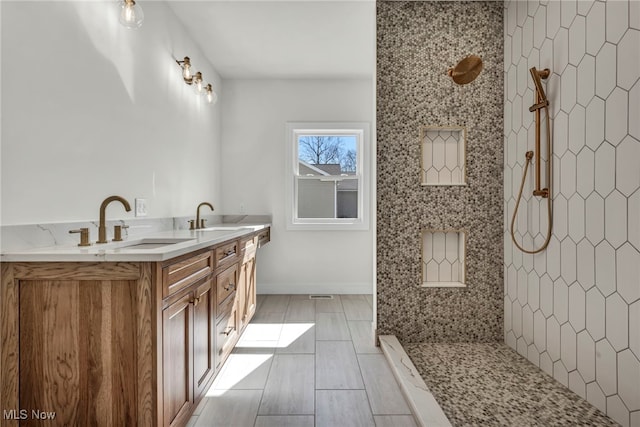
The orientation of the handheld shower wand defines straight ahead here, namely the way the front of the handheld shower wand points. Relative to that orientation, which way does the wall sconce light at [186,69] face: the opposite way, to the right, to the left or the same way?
the opposite way

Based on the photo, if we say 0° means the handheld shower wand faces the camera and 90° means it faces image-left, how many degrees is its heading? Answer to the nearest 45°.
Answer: approximately 45°

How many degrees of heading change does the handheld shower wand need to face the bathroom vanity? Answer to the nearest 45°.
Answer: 0° — it already faces it

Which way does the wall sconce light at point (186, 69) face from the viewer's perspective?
to the viewer's right

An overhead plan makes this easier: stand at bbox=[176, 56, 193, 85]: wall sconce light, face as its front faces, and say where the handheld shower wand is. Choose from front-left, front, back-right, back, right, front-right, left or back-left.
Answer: front-right

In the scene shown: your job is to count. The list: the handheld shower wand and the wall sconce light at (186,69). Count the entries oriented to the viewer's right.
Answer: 1

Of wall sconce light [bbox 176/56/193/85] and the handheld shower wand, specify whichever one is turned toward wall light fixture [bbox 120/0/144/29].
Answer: the handheld shower wand

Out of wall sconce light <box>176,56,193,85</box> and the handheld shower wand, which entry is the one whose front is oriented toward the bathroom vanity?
the handheld shower wand

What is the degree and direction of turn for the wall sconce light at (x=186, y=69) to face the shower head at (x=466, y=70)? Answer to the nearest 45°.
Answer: approximately 45° to its right

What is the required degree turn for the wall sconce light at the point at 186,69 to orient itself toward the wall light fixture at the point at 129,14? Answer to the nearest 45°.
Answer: approximately 90° to its right

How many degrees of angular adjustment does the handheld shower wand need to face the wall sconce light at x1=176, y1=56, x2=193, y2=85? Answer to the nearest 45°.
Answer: approximately 45° to its right
